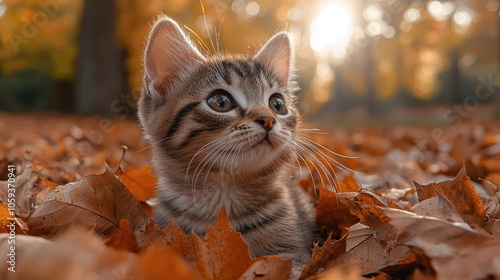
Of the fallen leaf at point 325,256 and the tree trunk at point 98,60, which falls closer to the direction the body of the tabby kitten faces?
the fallen leaf

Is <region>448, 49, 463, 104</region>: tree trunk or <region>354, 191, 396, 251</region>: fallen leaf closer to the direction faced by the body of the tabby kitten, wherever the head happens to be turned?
the fallen leaf

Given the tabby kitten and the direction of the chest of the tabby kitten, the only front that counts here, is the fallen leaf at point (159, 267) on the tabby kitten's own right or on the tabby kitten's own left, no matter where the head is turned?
on the tabby kitten's own right

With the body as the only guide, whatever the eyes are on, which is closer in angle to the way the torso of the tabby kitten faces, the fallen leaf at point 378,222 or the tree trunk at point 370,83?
the fallen leaf

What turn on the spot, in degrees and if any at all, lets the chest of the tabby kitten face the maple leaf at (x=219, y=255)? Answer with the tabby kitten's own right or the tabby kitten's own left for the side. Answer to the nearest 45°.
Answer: approximately 45° to the tabby kitten's own right

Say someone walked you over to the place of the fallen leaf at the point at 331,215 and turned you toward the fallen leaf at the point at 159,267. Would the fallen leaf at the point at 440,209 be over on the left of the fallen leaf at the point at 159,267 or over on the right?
left

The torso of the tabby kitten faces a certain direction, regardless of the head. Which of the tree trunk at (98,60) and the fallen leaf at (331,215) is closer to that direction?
the fallen leaf

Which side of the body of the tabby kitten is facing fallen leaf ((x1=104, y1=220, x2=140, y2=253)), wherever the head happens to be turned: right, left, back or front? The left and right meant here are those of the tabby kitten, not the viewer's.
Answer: right

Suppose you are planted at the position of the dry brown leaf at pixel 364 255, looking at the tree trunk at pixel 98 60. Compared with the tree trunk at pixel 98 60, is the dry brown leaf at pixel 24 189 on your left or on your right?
left

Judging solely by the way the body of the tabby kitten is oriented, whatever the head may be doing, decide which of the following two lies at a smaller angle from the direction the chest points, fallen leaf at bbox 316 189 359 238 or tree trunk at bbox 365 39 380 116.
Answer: the fallen leaf

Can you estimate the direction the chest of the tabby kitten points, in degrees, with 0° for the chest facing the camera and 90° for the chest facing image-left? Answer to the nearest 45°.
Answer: approximately 315°

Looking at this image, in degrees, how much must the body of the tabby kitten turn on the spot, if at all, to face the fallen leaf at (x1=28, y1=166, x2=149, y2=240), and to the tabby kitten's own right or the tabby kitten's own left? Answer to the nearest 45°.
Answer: approximately 90° to the tabby kitten's own right
